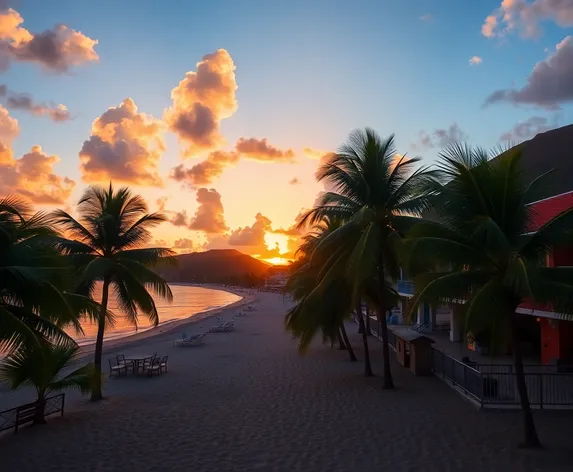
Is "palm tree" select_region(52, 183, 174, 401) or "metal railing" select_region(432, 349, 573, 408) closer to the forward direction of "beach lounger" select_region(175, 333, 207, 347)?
the palm tree

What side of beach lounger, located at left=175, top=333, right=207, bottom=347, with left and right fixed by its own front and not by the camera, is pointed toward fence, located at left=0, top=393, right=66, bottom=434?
left

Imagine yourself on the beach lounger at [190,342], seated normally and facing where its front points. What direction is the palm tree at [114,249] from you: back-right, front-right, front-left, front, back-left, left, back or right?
left

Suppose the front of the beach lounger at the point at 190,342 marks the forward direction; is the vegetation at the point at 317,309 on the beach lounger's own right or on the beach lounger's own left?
on the beach lounger's own left

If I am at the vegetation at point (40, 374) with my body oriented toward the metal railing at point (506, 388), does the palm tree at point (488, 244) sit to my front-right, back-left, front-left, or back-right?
front-right

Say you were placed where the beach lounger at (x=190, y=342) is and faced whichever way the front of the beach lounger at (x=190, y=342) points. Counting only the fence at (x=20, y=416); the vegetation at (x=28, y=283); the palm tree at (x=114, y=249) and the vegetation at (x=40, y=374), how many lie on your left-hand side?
4

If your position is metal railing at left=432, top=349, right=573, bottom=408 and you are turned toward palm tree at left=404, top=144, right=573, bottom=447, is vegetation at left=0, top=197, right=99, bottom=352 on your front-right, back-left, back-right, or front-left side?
front-right

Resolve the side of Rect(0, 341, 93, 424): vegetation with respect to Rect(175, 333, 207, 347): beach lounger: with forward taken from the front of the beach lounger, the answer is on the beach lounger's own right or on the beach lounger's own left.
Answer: on the beach lounger's own left

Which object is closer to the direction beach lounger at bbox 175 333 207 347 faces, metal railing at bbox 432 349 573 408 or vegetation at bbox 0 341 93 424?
the vegetation

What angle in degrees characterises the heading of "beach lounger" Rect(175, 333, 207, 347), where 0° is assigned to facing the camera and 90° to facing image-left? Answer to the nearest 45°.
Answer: approximately 90°

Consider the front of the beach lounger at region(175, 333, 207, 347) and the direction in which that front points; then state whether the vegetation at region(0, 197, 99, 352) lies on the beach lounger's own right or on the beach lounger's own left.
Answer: on the beach lounger's own left

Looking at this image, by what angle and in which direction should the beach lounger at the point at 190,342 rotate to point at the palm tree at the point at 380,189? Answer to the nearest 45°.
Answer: approximately 90° to its left
